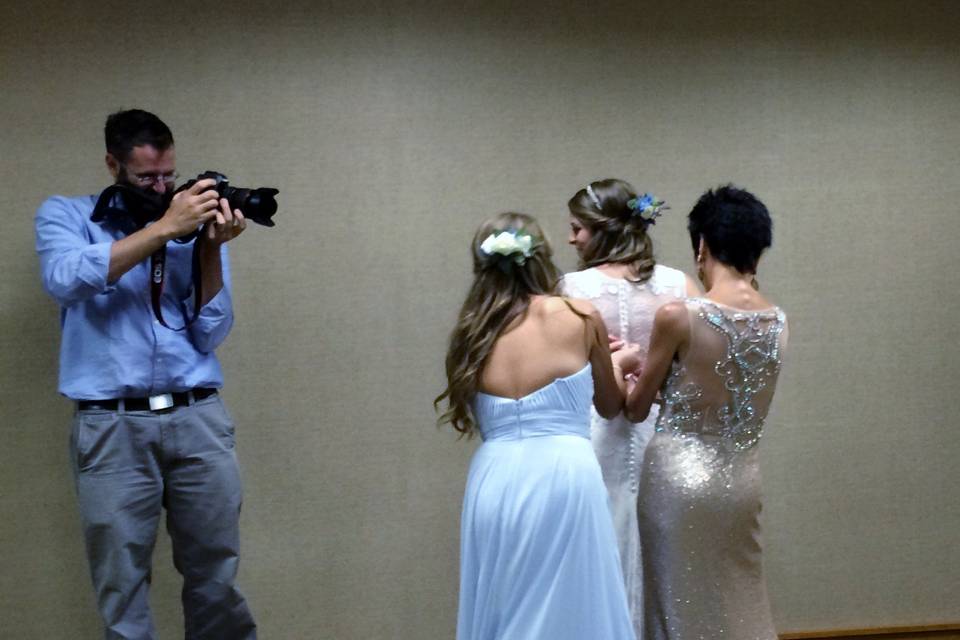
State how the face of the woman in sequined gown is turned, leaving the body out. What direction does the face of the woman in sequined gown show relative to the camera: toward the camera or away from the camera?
away from the camera

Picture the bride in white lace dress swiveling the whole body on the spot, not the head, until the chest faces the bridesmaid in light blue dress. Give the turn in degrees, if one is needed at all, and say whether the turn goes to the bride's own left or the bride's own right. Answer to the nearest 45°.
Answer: approximately 135° to the bride's own left

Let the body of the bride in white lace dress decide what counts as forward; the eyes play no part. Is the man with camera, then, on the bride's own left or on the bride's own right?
on the bride's own left

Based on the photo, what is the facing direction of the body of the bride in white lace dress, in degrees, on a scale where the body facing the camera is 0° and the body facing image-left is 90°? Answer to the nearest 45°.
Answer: approximately 180°

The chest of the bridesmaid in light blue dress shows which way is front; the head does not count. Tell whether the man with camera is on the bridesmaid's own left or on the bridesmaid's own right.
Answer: on the bridesmaid's own left

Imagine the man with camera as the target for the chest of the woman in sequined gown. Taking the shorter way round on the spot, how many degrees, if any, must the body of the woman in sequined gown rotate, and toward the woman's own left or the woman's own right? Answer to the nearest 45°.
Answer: approximately 45° to the woman's own left

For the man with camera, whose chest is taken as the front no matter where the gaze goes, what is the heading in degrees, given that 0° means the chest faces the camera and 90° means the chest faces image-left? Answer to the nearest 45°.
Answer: approximately 315°

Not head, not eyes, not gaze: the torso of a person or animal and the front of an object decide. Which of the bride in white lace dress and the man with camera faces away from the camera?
the bride in white lace dress

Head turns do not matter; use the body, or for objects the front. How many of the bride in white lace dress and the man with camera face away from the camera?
1

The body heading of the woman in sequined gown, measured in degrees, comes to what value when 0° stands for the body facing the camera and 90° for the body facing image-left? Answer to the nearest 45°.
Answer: approximately 135°

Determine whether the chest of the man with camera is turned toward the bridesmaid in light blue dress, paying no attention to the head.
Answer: no

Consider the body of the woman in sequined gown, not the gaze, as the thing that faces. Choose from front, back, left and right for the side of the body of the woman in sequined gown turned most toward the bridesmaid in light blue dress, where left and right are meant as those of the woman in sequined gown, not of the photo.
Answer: left
